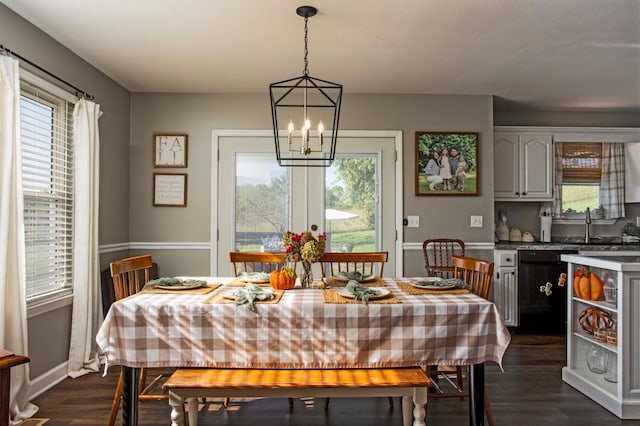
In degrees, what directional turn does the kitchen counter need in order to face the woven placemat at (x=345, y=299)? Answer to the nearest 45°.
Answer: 0° — it already faces it

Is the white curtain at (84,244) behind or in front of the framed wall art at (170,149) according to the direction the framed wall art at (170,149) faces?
in front

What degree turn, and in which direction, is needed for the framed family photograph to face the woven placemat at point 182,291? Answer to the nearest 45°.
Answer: approximately 45° to its right

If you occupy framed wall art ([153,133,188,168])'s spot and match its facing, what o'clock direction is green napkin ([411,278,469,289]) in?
The green napkin is roughly at 11 o'clock from the framed wall art.

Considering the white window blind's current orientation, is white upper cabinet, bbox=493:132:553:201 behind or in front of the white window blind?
in front

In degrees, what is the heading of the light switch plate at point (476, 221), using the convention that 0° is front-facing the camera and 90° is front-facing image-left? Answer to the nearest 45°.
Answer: approximately 0°

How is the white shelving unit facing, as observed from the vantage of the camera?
facing the viewer and to the left of the viewer

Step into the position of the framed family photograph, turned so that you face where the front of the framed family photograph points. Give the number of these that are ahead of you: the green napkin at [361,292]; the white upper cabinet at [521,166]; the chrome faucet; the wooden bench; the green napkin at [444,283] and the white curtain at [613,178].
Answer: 3

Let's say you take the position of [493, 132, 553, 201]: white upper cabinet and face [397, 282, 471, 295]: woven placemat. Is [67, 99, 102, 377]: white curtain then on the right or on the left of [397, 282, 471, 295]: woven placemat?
right

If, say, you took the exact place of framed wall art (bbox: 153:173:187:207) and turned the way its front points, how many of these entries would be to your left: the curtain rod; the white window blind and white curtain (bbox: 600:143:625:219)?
1

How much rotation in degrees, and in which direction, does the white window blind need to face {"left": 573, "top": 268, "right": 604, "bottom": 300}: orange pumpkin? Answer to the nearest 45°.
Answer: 0° — it already faces it

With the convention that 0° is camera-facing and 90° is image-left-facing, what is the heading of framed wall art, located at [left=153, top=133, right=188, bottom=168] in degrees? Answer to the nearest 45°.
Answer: approximately 0°
